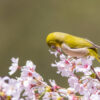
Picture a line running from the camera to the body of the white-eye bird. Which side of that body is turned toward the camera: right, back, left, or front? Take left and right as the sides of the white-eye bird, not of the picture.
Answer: left
